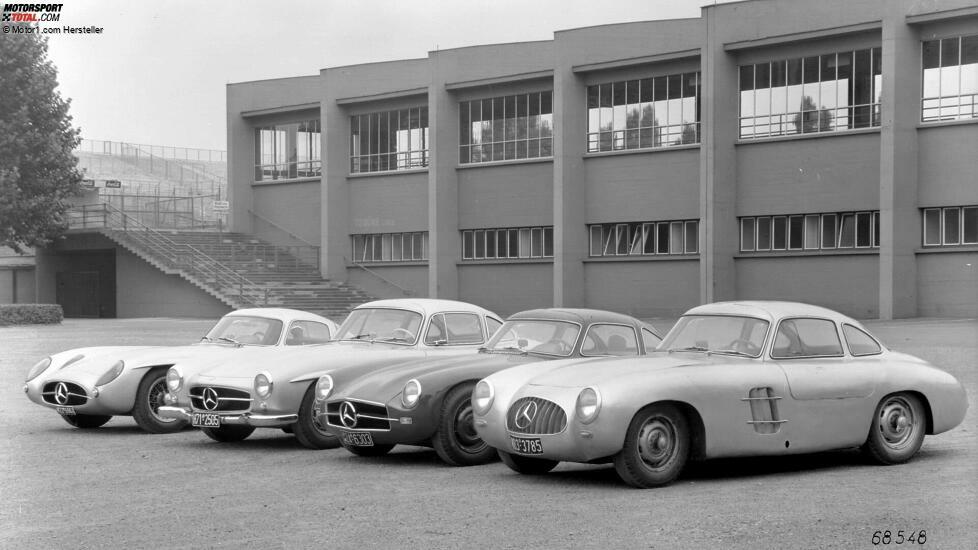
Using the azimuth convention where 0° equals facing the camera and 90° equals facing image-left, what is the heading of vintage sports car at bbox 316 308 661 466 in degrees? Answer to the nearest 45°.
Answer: approximately 45°

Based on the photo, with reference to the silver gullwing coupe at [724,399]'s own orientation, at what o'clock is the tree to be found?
The tree is roughly at 3 o'clock from the silver gullwing coupe.

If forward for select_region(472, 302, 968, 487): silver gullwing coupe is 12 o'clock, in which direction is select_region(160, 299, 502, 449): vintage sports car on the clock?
The vintage sports car is roughly at 2 o'clock from the silver gullwing coupe.

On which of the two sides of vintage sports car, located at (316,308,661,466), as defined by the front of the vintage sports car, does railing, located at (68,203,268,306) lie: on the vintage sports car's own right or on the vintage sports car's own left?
on the vintage sports car's own right

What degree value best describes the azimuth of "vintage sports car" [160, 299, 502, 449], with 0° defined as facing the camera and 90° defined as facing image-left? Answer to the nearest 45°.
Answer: approximately 45°

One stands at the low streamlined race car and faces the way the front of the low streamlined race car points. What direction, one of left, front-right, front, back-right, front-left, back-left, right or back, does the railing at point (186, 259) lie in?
back-right

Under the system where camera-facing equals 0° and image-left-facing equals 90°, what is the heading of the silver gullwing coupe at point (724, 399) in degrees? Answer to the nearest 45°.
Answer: approximately 45°

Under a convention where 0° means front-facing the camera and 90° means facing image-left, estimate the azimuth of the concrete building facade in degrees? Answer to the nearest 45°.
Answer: approximately 45°

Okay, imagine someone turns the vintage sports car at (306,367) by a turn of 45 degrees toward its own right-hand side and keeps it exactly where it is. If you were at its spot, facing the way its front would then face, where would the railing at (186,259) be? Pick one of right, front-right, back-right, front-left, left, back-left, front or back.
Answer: right

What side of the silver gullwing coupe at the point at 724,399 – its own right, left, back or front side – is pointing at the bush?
right
